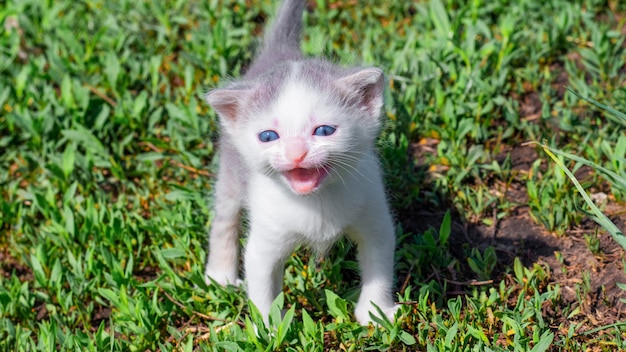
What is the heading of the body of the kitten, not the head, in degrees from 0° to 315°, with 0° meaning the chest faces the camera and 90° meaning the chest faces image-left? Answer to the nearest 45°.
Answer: approximately 0°
